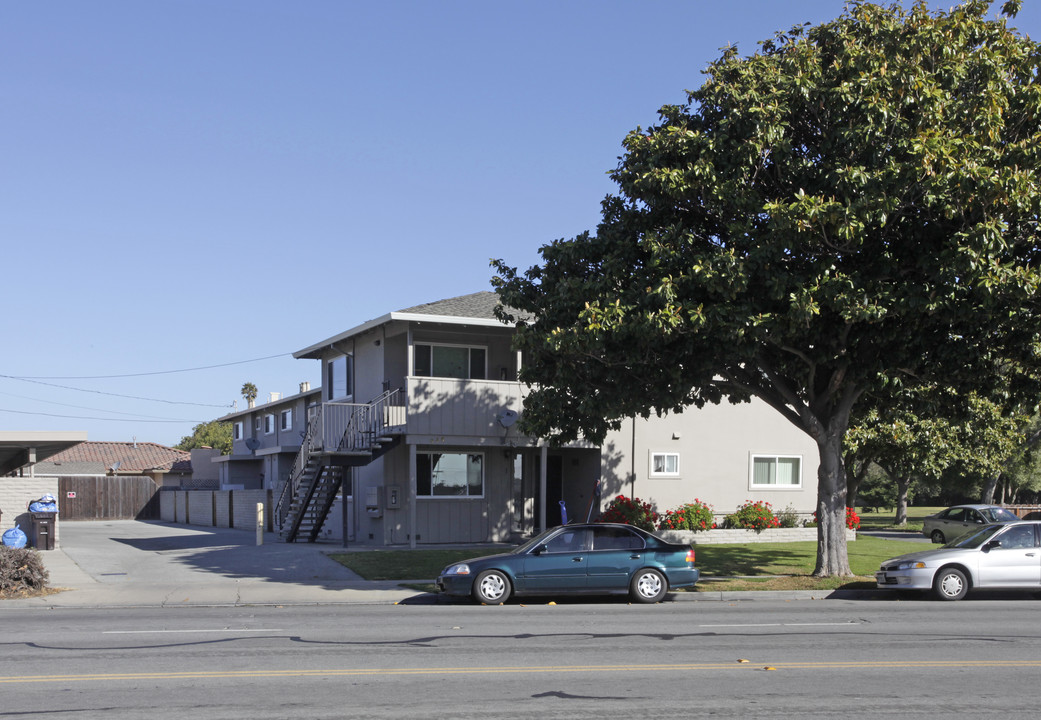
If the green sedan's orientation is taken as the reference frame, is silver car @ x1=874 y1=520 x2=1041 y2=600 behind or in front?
behind

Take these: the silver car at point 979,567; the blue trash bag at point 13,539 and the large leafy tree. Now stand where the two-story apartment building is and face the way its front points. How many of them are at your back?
0

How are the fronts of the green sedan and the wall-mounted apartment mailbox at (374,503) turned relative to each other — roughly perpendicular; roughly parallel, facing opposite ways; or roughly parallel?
roughly perpendicular

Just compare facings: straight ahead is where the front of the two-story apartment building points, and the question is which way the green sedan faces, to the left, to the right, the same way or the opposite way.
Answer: to the right

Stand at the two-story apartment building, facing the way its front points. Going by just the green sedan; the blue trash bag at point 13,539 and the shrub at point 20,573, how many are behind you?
0

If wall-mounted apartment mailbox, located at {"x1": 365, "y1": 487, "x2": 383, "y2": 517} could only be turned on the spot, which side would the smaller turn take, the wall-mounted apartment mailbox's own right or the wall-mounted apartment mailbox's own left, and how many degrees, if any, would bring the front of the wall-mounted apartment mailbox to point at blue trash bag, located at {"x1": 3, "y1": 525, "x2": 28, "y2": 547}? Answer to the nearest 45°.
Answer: approximately 45° to the wall-mounted apartment mailbox's own right

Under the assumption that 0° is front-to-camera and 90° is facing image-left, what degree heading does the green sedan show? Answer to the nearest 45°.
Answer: approximately 90°

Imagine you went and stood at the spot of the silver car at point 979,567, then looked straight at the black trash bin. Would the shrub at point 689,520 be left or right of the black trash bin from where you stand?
right

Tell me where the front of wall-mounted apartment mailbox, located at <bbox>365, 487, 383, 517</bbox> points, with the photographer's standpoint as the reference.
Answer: facing the viewer

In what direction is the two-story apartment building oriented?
toward the camera

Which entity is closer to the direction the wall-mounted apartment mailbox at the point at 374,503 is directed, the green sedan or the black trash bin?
the green sedan

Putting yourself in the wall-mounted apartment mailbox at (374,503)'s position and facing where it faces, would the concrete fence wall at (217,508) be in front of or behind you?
behind

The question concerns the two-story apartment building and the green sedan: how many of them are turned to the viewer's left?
1

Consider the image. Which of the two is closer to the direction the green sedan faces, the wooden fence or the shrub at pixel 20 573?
the shrub
